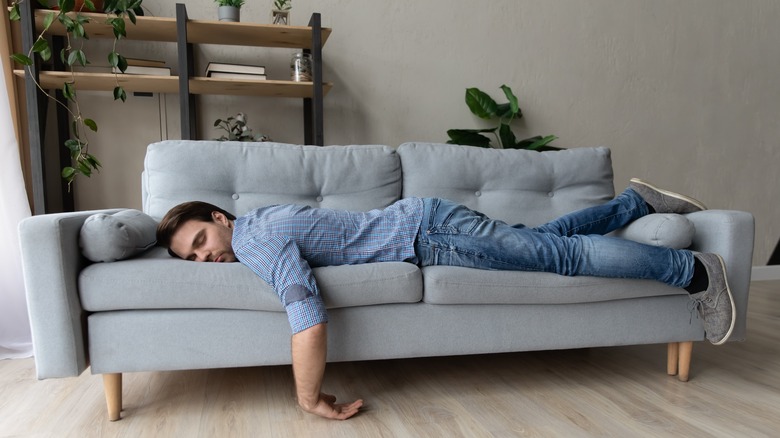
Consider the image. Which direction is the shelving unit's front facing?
toward the camera

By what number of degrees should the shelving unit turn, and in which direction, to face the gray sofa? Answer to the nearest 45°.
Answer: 0° — it already faces it

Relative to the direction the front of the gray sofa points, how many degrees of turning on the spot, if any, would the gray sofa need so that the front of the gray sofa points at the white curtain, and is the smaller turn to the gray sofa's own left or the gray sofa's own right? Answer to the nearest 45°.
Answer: approximately 135° to the gray sofa's own right

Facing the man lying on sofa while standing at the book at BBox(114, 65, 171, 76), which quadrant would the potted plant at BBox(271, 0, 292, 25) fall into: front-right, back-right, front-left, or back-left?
front-left

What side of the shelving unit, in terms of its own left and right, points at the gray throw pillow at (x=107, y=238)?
front

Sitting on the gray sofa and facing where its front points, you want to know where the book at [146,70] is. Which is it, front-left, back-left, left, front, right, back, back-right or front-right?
back-right

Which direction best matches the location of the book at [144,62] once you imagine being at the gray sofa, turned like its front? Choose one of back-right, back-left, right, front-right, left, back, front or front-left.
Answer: back-right

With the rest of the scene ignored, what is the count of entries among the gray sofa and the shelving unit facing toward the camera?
2

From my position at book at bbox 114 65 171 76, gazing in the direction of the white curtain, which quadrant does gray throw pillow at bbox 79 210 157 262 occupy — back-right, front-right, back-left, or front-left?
front-left

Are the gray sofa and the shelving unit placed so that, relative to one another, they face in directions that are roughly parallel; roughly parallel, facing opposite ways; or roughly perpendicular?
roughly parallel

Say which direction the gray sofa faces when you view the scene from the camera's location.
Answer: facing the viewer

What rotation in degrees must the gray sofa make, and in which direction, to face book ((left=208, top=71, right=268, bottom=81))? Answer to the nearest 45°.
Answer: approximately 135° to its right
